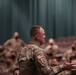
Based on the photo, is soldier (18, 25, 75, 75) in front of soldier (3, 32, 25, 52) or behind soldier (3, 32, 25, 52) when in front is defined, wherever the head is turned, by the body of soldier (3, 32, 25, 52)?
in front

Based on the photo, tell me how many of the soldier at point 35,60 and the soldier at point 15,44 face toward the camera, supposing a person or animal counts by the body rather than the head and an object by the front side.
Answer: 1

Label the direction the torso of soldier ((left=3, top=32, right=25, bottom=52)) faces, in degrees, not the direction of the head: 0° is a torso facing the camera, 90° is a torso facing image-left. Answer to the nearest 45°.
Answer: approximately 0°
